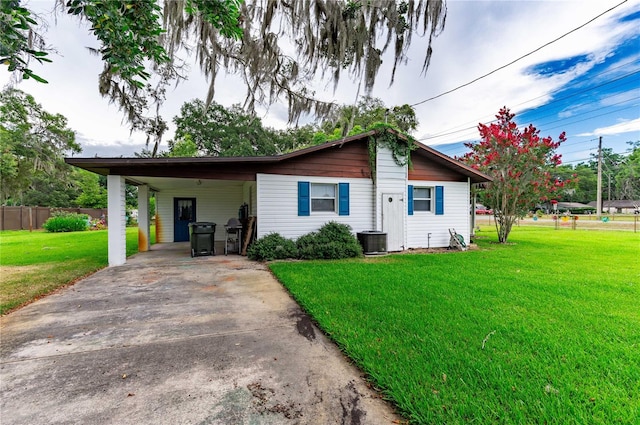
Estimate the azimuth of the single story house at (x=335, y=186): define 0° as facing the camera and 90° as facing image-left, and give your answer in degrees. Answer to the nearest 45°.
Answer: approximately 0°

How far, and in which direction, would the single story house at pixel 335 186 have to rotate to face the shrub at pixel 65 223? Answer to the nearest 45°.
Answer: approximately 135° to its right

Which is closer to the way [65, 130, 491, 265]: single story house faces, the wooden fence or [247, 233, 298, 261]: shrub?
the shrub

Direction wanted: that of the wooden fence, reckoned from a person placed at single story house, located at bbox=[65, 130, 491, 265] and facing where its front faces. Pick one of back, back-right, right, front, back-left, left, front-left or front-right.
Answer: back-right

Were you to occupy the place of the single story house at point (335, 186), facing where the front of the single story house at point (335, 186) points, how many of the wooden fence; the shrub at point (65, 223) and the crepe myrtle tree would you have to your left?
1

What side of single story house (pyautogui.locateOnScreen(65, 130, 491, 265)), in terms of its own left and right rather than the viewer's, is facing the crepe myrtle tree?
left
